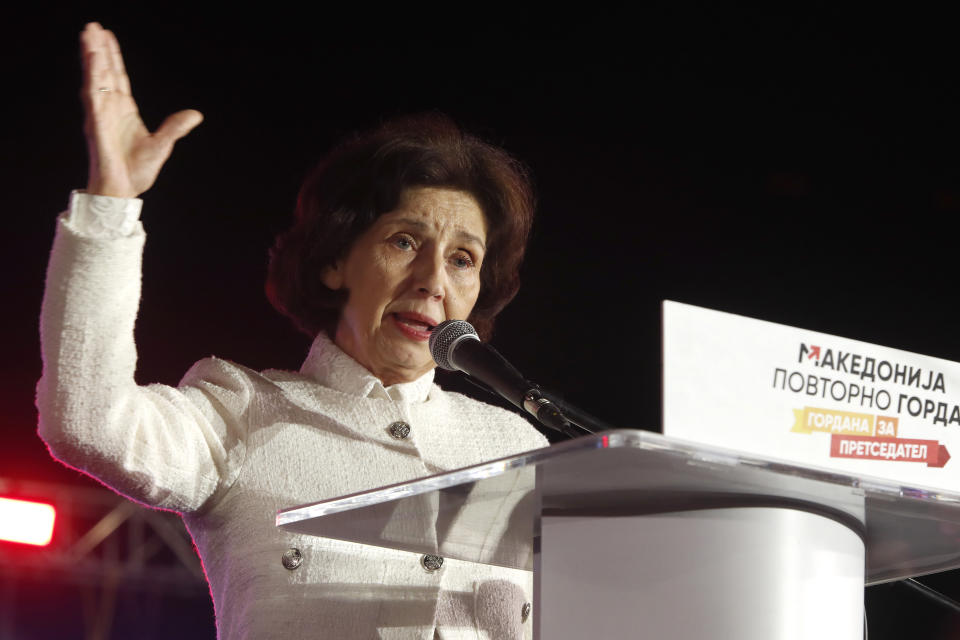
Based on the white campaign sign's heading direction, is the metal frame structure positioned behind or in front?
behind

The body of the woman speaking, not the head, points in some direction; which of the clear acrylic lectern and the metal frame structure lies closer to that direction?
the clear acrylic lectern

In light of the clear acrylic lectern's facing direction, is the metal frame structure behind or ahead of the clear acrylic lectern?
behind

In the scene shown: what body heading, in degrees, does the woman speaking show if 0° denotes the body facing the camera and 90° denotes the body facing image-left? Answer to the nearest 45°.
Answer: approximately 315°

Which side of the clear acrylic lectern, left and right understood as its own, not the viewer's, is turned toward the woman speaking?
back

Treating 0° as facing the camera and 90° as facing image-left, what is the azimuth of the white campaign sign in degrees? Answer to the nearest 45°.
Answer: approximately 315°

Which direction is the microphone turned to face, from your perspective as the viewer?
facing away from the viewer and to the left of the viewer

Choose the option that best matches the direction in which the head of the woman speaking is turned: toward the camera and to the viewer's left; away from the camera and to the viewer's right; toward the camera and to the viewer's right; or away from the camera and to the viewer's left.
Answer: toward the camera and to the viewer's right
